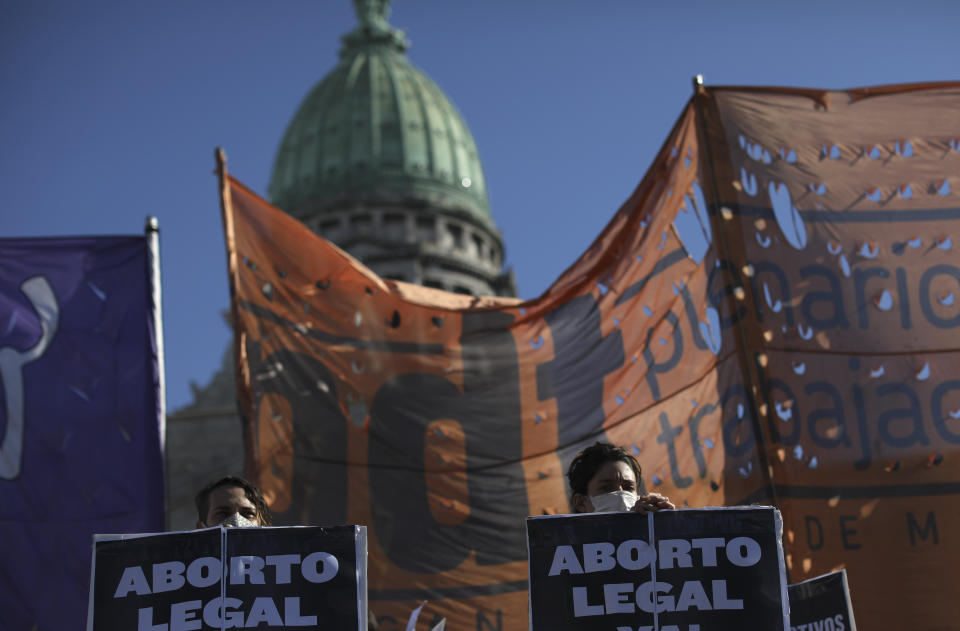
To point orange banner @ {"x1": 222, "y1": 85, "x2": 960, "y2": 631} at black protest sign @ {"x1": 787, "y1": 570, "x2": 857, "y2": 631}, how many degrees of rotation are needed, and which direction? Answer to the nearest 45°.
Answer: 0° — it already faces it

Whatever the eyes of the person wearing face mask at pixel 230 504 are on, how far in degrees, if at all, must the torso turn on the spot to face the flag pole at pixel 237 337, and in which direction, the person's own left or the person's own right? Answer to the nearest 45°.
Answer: approximately 180°

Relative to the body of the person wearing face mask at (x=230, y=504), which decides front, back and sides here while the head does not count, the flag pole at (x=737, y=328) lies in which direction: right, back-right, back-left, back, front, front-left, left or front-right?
back-left

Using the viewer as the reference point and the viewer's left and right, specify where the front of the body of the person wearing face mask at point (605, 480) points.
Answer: facing the viewer and to the right of the viewer

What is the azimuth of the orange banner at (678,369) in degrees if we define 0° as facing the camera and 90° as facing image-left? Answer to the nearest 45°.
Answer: approximately 0°

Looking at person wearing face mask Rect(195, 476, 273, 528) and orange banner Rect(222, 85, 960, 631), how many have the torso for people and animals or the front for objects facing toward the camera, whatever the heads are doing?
2

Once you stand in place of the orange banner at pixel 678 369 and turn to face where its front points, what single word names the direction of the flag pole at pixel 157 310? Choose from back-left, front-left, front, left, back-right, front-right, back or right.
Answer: right

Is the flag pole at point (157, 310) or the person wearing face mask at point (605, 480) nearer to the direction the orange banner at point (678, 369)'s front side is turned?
the person wearing face mask
